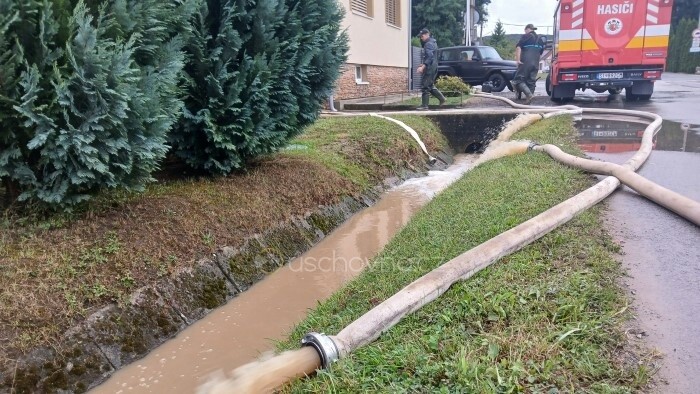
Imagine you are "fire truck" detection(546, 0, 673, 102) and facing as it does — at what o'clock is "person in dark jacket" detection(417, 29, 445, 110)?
The person in dark jacket is roughly at 8 o'clock from the fire truck.

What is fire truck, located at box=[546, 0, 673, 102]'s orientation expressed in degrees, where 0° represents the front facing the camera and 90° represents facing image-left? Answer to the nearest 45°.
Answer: approximately 180°

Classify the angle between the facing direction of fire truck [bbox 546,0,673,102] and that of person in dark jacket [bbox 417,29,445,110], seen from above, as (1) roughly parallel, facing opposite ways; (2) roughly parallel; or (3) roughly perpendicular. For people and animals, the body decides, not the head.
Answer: roughly perpendicular

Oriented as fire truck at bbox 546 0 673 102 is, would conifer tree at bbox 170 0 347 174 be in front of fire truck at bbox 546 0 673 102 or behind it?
behind

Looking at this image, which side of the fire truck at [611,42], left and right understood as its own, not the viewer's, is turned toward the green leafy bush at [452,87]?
left

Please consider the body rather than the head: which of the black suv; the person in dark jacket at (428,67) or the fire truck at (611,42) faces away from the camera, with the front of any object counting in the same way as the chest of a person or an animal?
the fire truck

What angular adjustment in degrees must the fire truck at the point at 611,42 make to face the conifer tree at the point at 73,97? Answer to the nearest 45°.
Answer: approximately 180°
